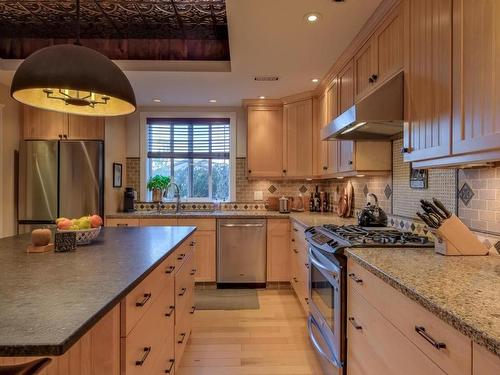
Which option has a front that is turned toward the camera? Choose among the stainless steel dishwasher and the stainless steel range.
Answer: the stainless steel dishwasher

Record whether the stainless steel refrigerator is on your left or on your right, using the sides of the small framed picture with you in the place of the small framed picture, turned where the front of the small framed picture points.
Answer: on your right

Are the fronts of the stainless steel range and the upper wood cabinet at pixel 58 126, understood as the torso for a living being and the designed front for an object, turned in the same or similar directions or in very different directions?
very different directions

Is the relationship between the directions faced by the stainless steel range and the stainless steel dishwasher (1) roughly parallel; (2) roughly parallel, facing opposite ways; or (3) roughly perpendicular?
roughly perpendicular

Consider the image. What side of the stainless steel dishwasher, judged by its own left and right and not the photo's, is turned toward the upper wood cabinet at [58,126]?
right

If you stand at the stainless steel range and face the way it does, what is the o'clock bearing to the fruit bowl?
The fruit bowl is roughly at 11 o'clock from the stainless steel range.

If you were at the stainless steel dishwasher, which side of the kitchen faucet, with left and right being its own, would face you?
left

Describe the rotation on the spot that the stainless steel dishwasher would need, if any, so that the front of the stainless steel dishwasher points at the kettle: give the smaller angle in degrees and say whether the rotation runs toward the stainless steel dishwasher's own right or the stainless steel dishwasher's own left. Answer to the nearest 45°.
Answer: approximately 45° to the stainless steel dishwasher's own left

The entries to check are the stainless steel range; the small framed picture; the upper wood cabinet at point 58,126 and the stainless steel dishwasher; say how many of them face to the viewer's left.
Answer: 1

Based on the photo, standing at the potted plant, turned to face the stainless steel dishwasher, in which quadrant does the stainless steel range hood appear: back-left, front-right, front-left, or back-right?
front-right

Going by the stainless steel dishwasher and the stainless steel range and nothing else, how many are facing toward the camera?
1

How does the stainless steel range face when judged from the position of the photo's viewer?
facing to the left of the viewer

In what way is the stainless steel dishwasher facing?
toward the camera
